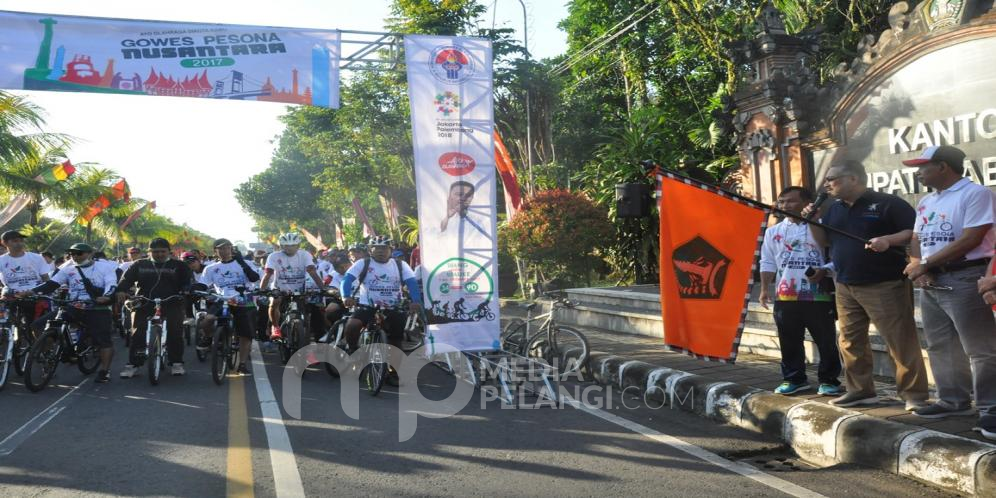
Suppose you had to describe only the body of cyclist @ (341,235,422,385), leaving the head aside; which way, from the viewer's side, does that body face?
toward the camera

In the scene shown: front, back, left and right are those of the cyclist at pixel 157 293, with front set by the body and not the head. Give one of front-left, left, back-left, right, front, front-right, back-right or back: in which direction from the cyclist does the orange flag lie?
front-left

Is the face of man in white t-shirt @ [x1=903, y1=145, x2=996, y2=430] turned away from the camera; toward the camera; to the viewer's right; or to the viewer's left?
to the viewer's left

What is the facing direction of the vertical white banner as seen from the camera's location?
facing the viewer

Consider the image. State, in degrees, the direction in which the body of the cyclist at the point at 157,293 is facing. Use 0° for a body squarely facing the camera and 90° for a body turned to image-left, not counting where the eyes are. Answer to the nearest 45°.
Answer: approximately 0°

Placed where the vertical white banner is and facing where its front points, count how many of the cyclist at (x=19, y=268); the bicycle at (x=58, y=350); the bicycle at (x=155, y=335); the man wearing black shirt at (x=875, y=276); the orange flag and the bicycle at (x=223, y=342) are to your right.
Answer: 4

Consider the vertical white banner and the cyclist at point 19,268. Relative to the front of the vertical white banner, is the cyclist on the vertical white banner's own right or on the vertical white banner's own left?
on the vertical white banner's own right

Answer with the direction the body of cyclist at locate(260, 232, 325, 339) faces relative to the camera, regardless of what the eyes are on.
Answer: toward the camera

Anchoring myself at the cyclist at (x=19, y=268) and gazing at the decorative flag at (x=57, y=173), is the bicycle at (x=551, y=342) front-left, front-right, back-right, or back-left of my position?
back-right
